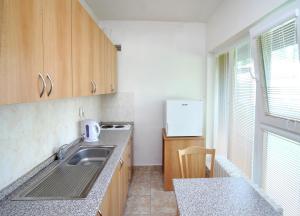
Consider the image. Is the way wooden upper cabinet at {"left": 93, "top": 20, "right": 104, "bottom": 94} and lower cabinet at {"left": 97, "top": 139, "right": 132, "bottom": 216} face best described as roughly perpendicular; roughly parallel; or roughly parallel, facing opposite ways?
roughly parallel

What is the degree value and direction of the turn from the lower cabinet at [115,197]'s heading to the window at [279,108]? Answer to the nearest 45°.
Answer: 0° — it already faces it

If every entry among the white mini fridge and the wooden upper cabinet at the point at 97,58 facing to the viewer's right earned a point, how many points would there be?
1

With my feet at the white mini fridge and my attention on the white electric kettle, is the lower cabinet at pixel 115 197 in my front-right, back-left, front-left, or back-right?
front-left

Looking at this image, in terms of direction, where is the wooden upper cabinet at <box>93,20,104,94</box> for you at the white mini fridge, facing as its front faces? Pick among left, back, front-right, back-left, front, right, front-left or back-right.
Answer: front-right

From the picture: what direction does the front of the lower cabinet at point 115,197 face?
to the viewer's right

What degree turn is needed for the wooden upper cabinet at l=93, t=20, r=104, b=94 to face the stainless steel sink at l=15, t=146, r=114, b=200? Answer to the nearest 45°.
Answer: approximately 90° to its right

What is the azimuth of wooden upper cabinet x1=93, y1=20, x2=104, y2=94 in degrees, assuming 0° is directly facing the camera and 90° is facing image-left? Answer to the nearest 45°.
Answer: approximately 270°

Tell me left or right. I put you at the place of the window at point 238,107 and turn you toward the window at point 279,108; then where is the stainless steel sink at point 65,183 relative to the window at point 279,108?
right

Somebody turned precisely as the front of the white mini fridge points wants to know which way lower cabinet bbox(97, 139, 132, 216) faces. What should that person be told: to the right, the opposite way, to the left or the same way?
to the left

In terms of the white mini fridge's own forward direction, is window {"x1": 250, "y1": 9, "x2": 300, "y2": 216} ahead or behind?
ahead

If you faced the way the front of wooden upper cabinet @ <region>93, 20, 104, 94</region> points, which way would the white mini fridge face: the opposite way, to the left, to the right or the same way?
to the right

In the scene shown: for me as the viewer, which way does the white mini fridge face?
facing the viewer

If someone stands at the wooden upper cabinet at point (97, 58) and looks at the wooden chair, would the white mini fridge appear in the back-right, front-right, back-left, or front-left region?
front-left

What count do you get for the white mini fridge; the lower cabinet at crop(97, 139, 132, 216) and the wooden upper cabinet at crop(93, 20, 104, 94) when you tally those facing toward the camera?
1

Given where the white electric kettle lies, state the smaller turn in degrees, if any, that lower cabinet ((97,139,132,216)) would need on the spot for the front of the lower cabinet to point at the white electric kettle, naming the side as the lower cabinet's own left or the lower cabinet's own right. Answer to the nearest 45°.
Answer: approximately 90° to the lower cabinet's own left
